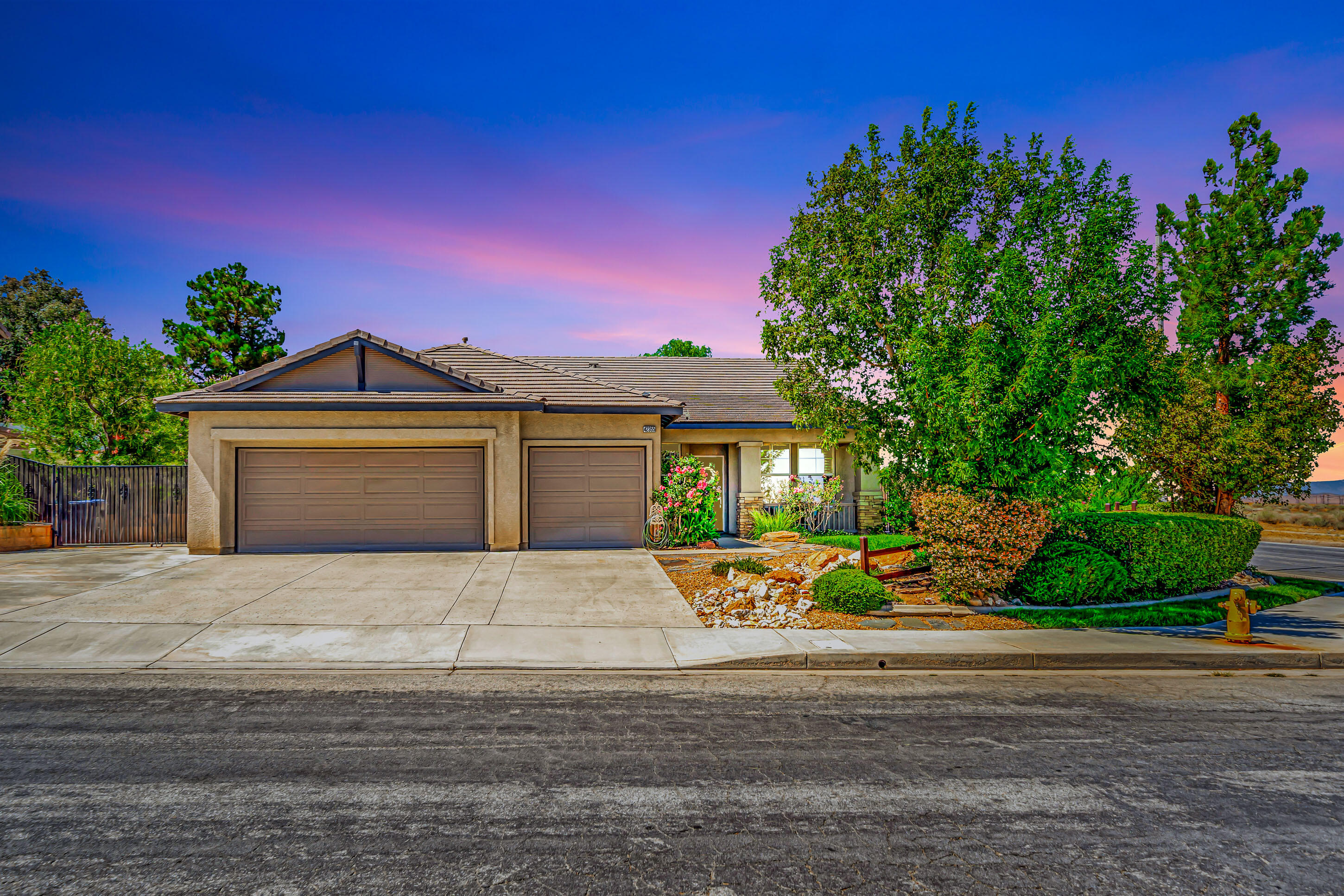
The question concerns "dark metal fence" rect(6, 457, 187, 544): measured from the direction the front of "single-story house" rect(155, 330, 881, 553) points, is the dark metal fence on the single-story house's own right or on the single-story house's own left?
on the single-story house's own right

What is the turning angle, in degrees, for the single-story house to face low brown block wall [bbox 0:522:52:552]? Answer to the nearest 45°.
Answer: approximately 90° to its right

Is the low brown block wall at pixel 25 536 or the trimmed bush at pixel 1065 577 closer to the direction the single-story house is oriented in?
the trimmed bush

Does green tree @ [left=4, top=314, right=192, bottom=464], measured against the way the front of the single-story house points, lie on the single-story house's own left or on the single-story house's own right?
on the single-story house's own right

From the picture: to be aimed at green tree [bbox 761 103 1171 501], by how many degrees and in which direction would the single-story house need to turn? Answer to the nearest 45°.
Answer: approximately 45° to its left

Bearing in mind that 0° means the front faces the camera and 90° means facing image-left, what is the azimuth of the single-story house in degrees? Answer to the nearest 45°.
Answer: approximately 0°

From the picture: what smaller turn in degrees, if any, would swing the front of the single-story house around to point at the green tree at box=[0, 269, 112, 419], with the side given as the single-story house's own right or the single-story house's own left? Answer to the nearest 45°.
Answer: approximately 135° to the single-story house's own right
